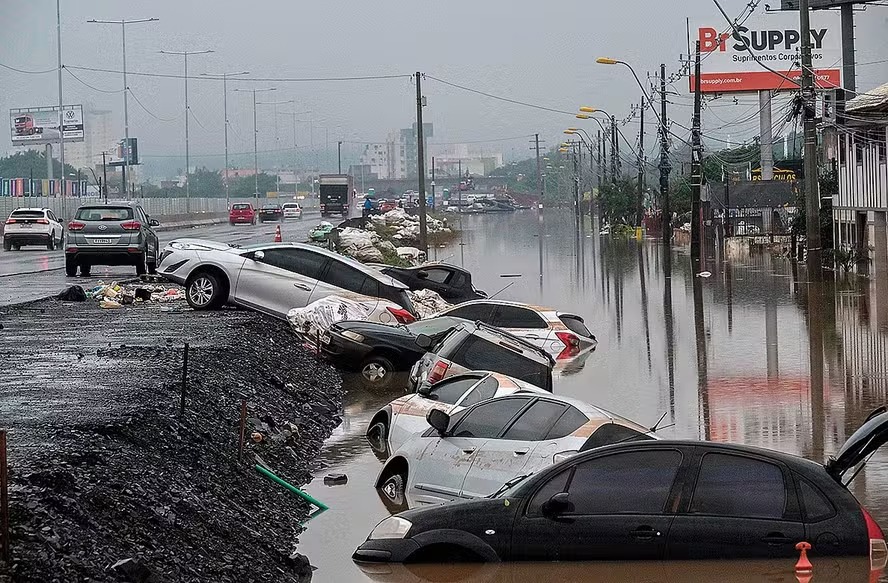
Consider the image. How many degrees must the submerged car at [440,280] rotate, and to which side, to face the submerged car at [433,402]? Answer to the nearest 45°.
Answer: approximately 90° to its left

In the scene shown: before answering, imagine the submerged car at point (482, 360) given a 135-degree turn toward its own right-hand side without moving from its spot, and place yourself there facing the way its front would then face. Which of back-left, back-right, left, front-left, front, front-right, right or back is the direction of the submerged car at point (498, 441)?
right

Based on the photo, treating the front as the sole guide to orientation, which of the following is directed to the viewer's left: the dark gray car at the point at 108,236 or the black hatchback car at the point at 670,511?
the black hatchback car

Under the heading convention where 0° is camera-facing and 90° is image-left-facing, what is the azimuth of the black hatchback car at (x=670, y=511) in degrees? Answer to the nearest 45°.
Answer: approximately 90°

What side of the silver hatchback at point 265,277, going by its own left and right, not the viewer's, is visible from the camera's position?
left

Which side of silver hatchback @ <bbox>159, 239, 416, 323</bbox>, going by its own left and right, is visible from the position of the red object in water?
left

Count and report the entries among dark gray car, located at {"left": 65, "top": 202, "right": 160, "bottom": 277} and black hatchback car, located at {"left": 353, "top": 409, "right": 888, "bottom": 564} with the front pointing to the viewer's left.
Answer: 1

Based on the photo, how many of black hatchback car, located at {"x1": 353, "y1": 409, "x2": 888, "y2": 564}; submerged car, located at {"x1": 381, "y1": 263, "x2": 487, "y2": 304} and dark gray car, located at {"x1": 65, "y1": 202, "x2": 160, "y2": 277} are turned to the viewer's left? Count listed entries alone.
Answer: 2

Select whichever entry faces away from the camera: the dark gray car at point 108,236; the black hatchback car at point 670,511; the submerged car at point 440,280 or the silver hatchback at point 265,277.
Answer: the dark gray car

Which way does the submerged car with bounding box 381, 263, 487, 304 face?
to the viewer's left

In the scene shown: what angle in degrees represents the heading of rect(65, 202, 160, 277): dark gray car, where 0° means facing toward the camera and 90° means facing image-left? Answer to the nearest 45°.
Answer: approximately 180°

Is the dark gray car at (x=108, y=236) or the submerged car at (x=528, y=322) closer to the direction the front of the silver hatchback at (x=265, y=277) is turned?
the dark gray car

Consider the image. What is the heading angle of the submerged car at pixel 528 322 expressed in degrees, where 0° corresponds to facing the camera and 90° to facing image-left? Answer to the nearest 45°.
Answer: approximately 135°

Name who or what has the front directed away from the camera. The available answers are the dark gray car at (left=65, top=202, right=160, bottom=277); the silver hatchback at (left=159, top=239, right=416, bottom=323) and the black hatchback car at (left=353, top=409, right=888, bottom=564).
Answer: the dark gray car

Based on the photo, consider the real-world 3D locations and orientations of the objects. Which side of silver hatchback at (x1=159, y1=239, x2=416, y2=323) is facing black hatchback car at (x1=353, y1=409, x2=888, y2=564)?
left

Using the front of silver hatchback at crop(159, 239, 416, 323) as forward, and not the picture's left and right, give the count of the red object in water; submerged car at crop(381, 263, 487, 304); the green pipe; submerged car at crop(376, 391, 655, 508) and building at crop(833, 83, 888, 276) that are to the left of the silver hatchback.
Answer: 3

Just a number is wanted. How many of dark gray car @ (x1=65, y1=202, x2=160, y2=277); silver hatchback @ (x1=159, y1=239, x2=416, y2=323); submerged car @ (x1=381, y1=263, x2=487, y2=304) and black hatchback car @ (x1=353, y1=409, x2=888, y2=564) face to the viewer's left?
3
